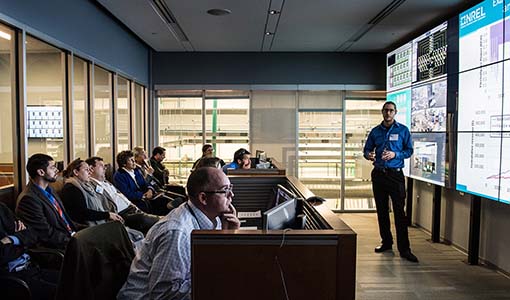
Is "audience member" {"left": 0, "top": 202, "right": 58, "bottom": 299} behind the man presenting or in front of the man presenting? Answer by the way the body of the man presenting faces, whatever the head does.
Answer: in front

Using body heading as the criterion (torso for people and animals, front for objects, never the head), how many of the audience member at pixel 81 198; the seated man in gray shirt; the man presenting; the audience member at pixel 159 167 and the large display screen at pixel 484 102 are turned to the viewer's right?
3

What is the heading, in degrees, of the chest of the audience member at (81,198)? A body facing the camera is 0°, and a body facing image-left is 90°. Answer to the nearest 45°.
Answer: approximately 270°

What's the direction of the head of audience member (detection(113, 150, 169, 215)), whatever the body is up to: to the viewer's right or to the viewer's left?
to the viewer's right

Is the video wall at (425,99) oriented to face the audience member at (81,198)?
yes

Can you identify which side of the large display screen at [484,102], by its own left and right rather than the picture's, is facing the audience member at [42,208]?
front

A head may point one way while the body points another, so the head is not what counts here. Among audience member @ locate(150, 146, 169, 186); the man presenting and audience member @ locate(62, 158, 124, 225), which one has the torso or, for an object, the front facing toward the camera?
the man presenting

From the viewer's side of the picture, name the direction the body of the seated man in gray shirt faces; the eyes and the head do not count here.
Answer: to the viewer's right

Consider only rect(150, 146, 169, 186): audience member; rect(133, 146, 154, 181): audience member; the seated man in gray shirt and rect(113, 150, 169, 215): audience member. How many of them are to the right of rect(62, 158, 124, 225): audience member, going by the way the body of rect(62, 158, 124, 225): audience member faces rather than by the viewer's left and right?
1

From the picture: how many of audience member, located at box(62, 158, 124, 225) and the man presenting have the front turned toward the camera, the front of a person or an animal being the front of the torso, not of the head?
1

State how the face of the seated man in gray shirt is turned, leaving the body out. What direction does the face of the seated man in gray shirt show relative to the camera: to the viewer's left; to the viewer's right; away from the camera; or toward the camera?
to the viewer's right

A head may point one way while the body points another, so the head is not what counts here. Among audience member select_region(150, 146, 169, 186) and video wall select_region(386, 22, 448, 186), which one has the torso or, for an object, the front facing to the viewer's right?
the audience member

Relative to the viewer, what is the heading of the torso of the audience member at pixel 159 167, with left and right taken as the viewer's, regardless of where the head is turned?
facing to the right of the viewer

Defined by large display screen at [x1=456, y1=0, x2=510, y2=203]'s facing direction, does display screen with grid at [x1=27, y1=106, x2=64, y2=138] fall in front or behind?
in front

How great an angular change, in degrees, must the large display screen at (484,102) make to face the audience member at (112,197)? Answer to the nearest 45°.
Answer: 0° — it already faces them

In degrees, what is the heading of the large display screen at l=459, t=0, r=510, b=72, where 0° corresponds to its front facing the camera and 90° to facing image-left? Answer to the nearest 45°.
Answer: approximately 45°
